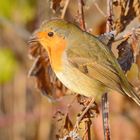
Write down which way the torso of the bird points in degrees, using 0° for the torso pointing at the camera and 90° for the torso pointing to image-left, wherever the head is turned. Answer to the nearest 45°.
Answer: approximately 90°
